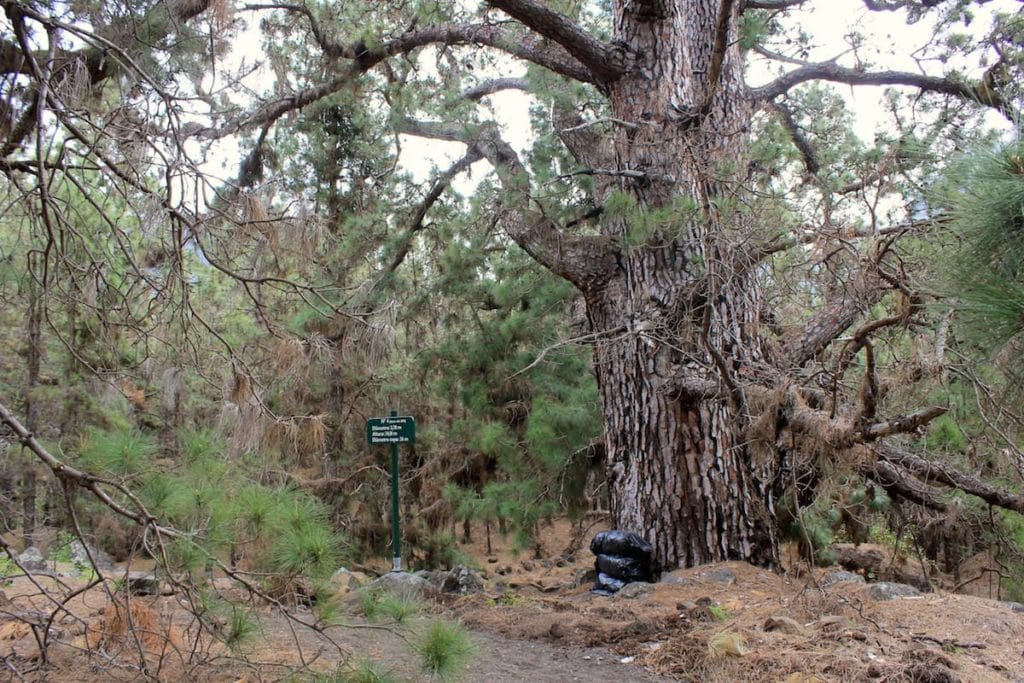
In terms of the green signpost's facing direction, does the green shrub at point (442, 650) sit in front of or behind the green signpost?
in front

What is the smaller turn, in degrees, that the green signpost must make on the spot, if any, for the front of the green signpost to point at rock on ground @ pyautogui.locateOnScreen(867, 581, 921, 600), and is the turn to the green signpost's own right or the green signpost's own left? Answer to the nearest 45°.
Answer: approximately 45° to the green signpost's own left

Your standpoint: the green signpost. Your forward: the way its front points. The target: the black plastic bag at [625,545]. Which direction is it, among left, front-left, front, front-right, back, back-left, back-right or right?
front-left

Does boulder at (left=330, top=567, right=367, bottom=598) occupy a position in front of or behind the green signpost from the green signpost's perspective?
in front

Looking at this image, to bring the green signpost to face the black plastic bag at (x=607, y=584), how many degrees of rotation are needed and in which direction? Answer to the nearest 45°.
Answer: approximately 45° to its left

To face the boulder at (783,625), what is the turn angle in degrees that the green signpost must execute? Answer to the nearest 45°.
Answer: approximately 45° to its left

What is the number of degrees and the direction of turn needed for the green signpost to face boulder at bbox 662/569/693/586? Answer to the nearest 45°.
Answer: approximately 45° to its left

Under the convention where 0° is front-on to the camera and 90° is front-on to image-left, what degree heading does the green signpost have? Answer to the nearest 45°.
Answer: approximately 0°

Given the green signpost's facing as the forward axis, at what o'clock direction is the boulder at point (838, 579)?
The boulder is roughly at 10 o'clock from the green signpost.
